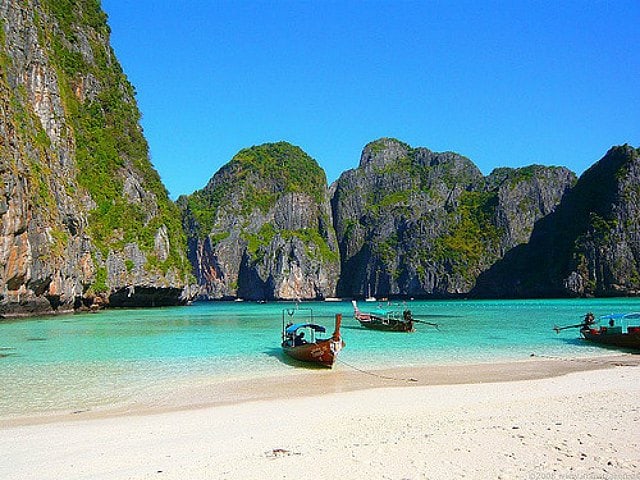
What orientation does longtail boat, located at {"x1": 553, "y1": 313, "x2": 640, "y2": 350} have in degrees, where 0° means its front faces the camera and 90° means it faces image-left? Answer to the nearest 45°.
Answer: approximately 315°

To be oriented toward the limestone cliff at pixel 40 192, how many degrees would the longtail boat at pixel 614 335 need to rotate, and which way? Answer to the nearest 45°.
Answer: approximately 135° to its right
